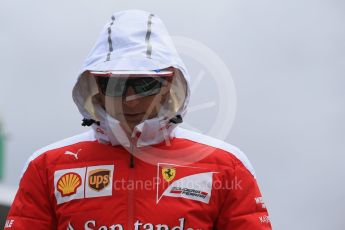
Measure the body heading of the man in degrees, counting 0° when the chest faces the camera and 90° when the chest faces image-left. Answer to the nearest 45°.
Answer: approximately 0°
